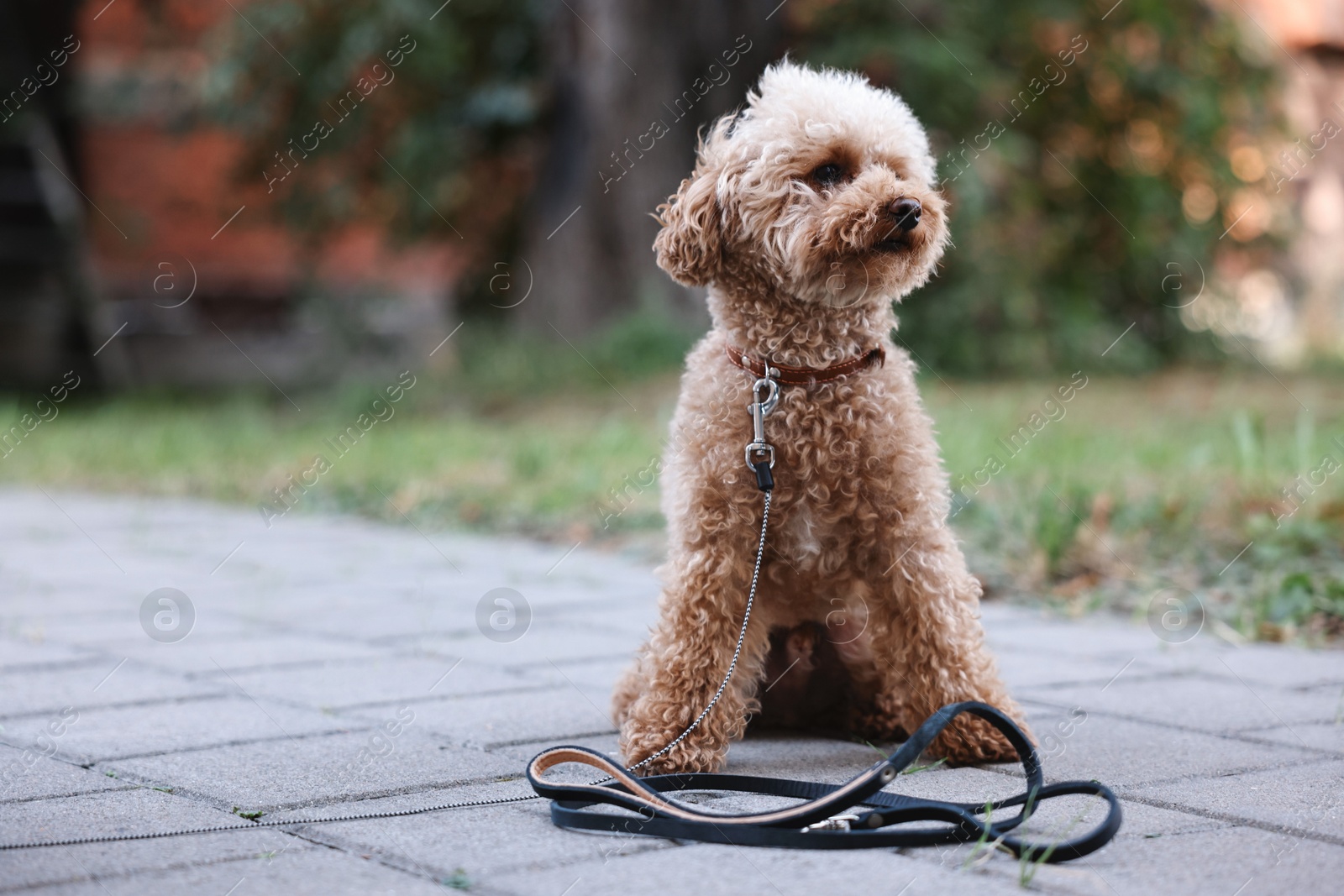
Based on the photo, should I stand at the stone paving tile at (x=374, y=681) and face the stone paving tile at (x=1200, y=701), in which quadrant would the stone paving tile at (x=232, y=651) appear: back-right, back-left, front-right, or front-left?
back-left

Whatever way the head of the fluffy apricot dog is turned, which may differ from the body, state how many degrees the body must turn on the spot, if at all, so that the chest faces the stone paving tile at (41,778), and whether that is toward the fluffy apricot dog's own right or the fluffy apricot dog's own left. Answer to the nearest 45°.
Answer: approximately 90° to the fluffy apricot dog's own right

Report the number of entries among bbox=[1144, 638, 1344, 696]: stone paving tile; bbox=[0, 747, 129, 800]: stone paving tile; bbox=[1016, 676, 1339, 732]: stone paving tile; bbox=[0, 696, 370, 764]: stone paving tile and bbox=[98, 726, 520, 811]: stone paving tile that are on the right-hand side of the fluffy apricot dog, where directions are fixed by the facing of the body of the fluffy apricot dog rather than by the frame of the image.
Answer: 3

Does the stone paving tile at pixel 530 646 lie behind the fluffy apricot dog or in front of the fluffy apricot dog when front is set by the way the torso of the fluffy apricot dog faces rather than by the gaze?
behind

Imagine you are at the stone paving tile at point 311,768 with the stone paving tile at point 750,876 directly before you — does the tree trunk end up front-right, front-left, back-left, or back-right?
back-left

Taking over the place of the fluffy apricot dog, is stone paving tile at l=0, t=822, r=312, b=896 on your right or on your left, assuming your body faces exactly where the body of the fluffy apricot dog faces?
on your right

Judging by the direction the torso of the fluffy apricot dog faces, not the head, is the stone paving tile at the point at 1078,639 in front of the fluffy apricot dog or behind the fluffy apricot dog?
behind

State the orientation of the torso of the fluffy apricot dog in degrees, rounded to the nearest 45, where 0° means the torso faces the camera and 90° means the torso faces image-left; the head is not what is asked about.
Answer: approximately 0°

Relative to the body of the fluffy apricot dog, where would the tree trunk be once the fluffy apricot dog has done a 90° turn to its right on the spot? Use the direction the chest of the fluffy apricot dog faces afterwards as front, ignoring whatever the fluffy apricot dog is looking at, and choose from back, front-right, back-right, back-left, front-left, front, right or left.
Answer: right
